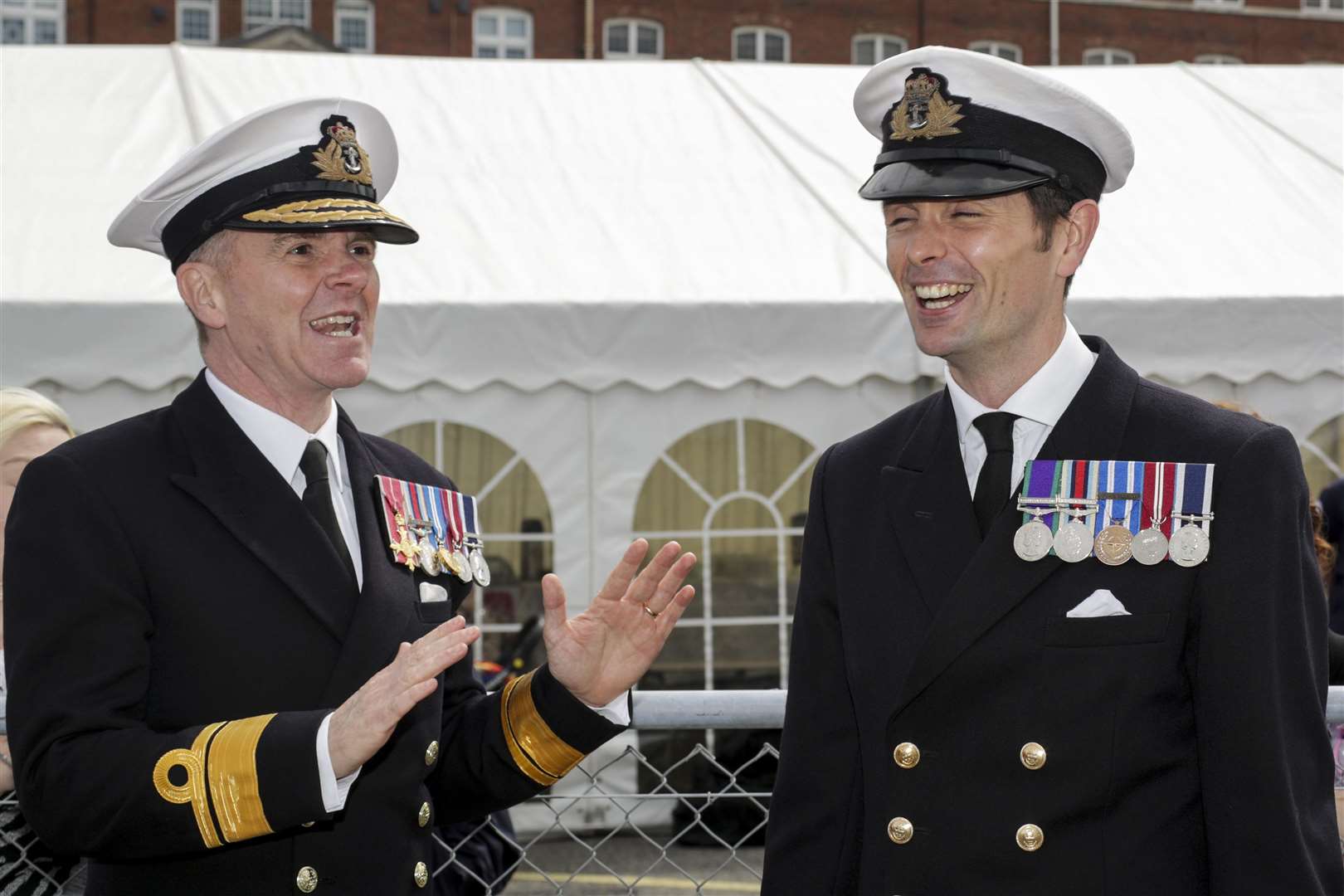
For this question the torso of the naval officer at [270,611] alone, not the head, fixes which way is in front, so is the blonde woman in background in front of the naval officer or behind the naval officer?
behind

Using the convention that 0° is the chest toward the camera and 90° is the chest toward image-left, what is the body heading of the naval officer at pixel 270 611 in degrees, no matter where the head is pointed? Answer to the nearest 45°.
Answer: approximately 315°

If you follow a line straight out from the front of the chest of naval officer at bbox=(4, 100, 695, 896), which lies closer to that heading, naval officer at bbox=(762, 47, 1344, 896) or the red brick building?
the naval officer

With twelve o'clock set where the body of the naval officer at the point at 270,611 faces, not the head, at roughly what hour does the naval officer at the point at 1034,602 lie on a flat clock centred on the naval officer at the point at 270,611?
the naval officer at the point at 1034,602 is roughly at 11 o'clock from the naval officer at the point at 270,611.

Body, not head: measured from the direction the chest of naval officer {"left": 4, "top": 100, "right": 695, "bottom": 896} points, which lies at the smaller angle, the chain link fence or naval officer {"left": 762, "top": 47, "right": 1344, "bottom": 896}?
the naval officer

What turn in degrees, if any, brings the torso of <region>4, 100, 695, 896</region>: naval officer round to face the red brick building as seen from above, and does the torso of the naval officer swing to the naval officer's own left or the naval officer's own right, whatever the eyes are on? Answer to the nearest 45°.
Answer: approximately 135° to the naval officer's own left
